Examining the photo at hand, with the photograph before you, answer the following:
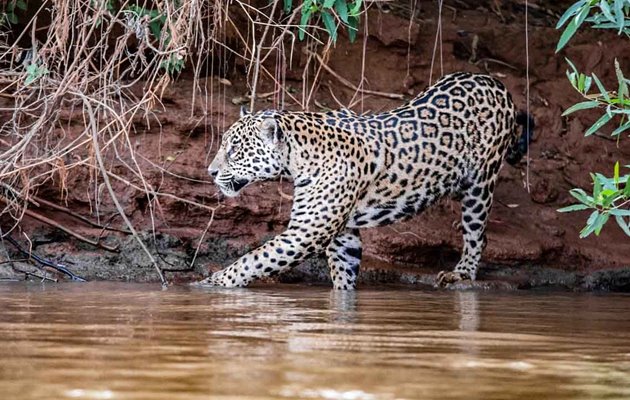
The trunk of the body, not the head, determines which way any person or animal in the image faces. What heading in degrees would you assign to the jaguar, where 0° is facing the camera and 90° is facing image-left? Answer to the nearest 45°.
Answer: approximately 90°
